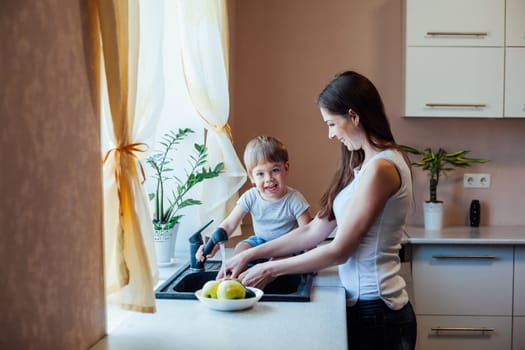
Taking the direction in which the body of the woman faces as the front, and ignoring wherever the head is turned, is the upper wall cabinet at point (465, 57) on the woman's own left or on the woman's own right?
on the woman's own right

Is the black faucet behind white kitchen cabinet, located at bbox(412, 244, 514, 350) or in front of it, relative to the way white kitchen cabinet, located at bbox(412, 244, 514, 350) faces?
in front

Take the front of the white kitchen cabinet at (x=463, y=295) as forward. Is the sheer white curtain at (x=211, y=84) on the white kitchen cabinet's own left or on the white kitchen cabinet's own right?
on the white kitchen cabinet's own right

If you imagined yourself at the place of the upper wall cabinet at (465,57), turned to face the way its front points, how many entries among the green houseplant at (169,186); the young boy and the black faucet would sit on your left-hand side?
0

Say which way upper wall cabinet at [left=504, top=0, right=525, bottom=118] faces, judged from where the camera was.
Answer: facing the viewer

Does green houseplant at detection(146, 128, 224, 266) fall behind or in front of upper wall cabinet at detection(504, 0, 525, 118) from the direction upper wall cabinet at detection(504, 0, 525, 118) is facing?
in front

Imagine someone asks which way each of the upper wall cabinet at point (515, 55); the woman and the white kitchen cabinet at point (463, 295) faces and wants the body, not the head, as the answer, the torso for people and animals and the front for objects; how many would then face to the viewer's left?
1

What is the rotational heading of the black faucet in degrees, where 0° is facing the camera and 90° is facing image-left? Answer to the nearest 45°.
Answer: approximately 270°

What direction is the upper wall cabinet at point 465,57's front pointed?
toward the camera

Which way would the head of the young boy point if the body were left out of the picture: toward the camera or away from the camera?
toward the camera

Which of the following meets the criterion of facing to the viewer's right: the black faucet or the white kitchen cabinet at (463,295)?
the black faucet

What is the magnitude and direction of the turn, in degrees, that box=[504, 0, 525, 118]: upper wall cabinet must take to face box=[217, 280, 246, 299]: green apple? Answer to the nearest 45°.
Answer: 0° — it already faces it

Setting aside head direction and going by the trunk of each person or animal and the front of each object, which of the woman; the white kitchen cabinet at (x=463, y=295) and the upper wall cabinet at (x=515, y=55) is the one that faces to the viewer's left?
the woman

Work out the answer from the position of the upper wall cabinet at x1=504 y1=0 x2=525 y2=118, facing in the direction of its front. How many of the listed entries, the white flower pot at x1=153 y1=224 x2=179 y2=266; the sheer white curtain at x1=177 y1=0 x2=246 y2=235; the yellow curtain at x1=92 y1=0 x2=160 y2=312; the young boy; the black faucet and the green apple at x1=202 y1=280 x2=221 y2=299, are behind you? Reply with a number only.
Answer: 0

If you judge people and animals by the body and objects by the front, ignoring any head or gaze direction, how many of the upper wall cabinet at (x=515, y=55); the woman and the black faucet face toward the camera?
1

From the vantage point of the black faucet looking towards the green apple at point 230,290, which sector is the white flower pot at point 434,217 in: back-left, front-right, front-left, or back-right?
back-left

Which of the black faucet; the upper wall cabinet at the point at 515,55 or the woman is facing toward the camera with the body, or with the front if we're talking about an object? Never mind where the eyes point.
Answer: the upper wall cabinet

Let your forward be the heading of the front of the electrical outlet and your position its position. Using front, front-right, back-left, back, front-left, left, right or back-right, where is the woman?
front

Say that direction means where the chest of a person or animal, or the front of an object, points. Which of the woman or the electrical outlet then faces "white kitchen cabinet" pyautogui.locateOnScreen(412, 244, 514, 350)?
the electrical outlet

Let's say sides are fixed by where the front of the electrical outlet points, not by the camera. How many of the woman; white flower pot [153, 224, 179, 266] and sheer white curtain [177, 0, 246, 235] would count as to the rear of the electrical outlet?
0
